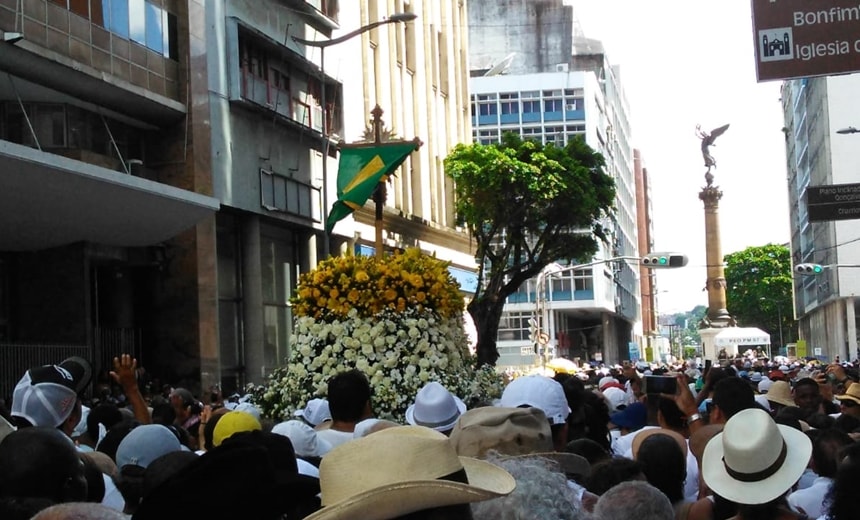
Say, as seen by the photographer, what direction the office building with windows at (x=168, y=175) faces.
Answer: facing the viewer and to the right of the viewer

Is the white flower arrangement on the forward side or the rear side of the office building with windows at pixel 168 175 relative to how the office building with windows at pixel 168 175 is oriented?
on the forward side

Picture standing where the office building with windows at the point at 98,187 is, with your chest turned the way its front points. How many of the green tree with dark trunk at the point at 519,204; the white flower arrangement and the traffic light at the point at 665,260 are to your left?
2

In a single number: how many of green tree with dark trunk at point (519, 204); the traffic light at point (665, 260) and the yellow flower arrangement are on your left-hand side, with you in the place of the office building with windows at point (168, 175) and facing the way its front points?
2

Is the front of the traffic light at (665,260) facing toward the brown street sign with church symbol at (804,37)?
yes

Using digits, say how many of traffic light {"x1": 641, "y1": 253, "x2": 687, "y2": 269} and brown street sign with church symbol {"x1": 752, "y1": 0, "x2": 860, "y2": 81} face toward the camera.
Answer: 2

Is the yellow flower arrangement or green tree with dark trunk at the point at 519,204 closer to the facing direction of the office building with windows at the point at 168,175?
the yellow flower arrangement

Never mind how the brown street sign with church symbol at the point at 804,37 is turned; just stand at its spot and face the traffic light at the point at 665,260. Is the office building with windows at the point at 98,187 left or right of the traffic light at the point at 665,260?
left

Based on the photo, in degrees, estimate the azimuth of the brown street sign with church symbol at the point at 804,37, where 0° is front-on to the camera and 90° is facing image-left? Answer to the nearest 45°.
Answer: approximately 0°

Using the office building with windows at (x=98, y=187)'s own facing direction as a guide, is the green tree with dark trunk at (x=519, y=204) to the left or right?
on its left

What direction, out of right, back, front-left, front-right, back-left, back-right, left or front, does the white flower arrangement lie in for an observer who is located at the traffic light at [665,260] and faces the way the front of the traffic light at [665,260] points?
front

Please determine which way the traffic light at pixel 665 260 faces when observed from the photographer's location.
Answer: facing the viewer

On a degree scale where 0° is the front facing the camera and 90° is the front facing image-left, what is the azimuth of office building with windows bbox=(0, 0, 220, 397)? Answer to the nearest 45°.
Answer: approximately 315°

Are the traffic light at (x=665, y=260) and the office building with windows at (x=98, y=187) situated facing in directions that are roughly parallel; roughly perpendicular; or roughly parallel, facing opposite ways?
roughly perpendicular
